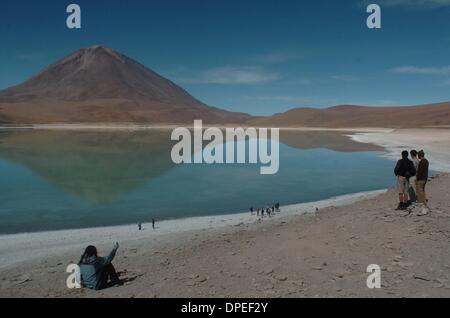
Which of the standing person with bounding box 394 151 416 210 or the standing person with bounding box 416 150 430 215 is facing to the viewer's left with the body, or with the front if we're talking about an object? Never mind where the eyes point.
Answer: the standing person with bounding box 416 150 430 215

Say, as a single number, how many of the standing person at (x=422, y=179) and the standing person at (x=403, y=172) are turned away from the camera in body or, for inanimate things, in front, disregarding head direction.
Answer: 1

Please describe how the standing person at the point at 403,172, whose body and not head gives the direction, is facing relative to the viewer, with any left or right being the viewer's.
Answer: facing away from the viewer

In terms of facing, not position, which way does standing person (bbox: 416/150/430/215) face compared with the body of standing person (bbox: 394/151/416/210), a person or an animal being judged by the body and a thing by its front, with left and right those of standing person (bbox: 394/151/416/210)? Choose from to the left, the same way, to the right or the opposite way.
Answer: to the left

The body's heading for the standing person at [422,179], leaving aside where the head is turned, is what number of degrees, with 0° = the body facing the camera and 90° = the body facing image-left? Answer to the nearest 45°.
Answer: approximately 90°
